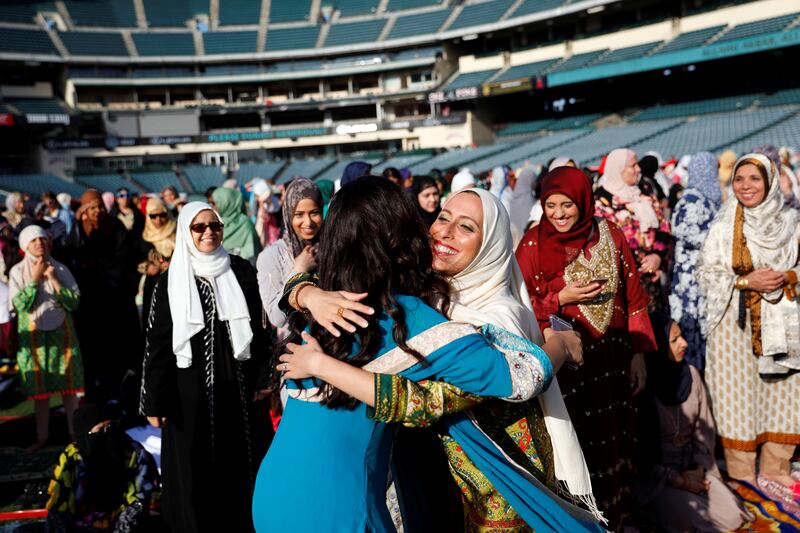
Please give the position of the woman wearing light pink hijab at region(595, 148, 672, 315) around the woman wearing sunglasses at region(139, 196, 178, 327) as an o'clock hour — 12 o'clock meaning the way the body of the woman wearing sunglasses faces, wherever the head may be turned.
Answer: The woman wearing light pink hijab is roughly at 10 o'clock from the woman wearing sunglasses.

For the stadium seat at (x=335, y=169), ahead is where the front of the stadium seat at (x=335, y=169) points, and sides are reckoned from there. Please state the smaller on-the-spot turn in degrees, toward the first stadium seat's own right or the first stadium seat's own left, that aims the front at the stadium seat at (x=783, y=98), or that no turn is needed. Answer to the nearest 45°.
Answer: approximately 90° to the first stadium seat's own left

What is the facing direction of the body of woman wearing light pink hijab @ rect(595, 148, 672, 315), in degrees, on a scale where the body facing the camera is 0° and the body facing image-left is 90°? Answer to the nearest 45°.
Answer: approximately 315°

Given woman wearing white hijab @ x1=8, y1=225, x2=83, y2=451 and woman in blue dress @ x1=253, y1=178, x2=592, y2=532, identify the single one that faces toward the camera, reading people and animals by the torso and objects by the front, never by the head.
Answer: the woman wearing white hijab

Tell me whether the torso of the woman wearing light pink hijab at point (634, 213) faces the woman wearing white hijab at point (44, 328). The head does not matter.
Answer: no

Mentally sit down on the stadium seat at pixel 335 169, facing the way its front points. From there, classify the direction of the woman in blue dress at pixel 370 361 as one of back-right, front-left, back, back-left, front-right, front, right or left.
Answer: front-left

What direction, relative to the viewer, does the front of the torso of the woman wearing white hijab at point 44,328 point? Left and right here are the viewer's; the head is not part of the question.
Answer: facing the viewer

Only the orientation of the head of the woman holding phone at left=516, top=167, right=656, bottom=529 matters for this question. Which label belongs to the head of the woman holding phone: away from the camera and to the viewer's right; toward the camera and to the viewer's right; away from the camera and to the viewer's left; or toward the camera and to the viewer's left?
toward the camera and to the viewer's left

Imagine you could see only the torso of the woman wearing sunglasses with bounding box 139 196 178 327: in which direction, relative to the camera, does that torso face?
toward the camera

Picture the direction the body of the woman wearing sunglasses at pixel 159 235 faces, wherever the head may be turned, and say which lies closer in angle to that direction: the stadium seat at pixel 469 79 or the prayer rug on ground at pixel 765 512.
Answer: the prayer rug on ground

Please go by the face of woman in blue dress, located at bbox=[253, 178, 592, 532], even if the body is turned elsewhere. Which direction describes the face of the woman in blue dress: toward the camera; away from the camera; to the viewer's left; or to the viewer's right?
away from the camera

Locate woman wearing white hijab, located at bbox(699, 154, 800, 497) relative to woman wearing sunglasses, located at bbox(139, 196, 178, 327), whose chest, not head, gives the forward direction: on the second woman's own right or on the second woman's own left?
on the second woman's own left

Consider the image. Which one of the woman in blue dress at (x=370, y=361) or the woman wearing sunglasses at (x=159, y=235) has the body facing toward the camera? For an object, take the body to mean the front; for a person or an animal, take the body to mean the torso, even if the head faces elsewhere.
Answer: the woman wearing sunglasses

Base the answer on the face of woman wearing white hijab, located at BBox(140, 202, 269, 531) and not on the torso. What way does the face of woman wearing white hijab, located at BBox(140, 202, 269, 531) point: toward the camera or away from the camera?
toward the camera

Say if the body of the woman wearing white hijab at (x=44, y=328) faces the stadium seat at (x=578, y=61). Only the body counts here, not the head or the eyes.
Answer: no

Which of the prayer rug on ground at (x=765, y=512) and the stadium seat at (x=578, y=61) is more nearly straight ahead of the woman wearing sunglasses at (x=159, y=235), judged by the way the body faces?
the prayer rug on ground
